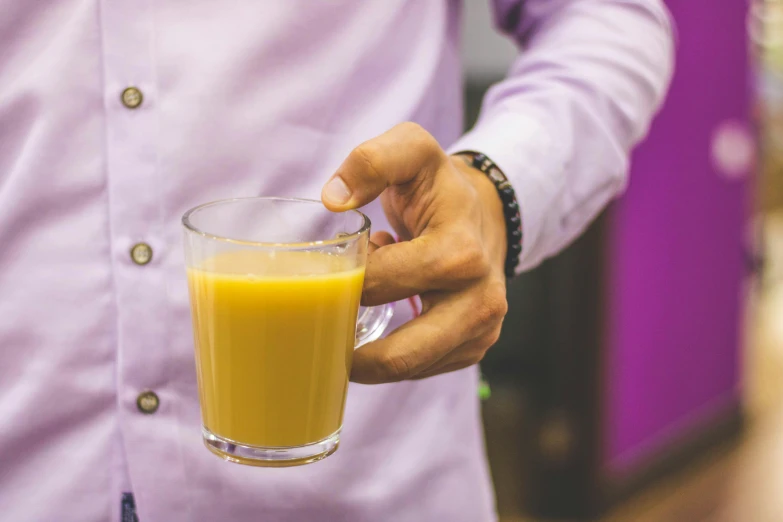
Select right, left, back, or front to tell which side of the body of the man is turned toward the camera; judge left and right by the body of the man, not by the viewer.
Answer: front
